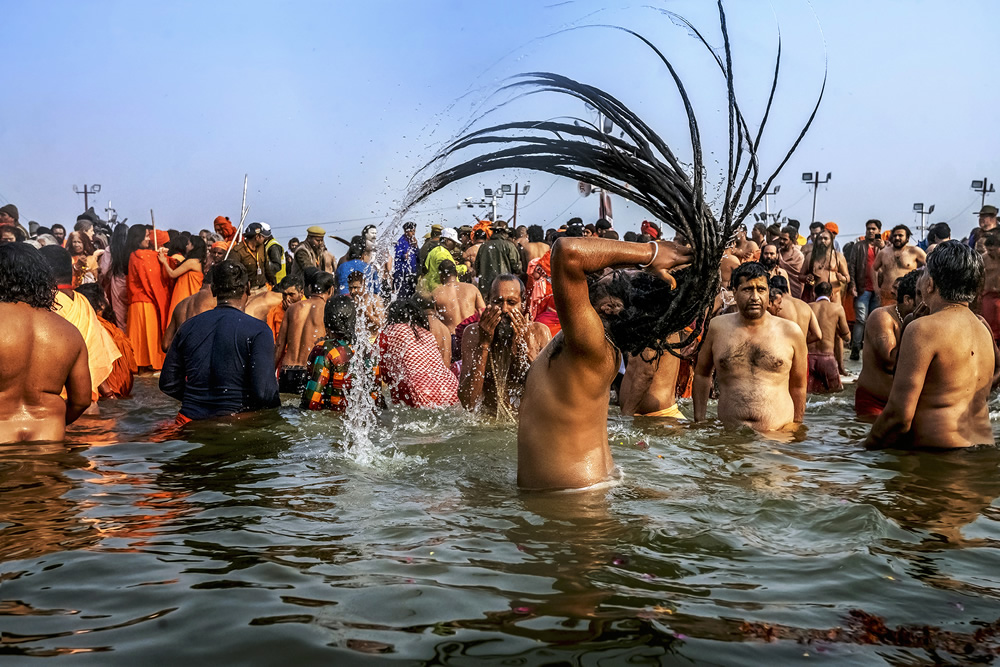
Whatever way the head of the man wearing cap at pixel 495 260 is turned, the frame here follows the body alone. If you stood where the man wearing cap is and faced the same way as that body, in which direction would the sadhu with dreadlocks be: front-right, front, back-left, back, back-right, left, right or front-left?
back

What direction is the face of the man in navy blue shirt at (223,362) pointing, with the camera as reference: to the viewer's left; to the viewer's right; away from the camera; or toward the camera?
away from the camera

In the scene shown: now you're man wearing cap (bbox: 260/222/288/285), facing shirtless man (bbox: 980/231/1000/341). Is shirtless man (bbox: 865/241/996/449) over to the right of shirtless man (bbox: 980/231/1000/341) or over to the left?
right

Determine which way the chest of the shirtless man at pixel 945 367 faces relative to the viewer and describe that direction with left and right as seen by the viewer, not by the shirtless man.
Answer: facing away from the viewer and to the left of the viewer

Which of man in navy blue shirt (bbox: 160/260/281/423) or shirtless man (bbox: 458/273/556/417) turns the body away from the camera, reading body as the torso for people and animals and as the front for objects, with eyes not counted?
the man in navy blue shirt

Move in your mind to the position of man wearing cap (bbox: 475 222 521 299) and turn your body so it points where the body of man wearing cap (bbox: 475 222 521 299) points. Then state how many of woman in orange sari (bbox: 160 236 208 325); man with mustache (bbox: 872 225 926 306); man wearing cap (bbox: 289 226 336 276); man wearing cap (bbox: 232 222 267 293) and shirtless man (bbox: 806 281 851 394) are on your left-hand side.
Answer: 3
